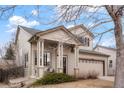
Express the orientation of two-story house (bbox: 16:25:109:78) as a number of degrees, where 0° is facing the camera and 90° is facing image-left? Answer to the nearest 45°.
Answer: approximately 315°
